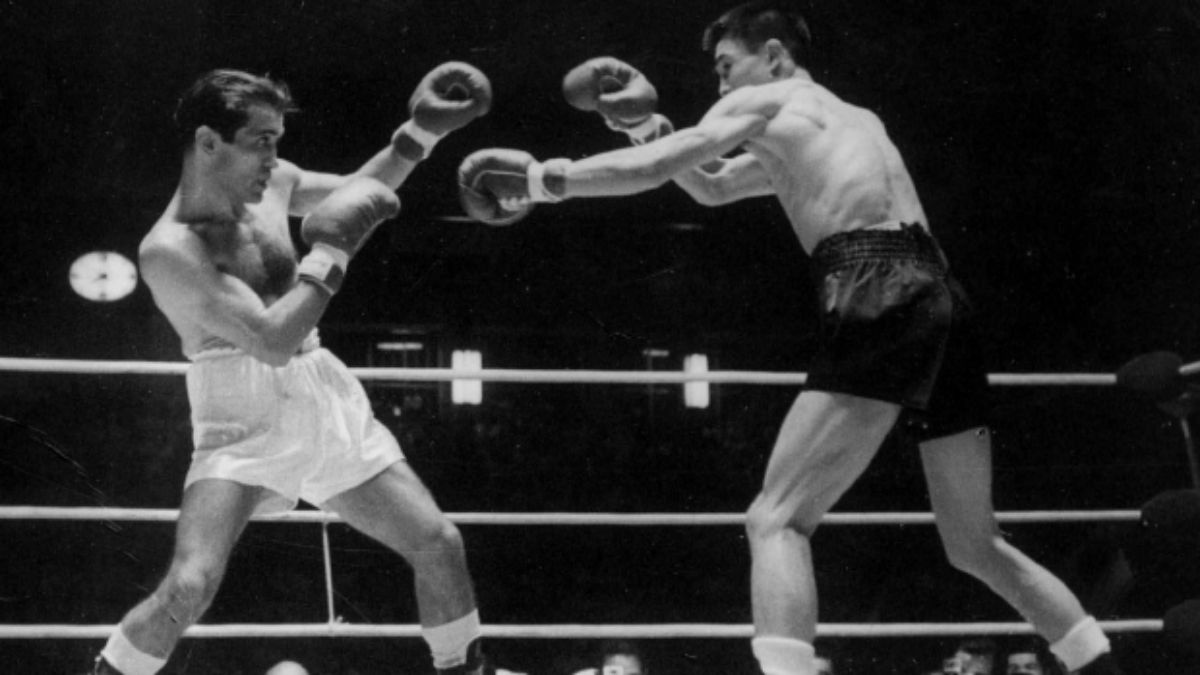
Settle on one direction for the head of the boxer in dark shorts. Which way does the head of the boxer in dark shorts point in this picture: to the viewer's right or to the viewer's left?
to the viewer's left

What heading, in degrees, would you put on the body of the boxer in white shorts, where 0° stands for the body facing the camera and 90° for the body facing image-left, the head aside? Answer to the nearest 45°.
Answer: approximately 315°

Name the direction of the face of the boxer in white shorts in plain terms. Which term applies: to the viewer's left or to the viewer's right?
to the viewer's right

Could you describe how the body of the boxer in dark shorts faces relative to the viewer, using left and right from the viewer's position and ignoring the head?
facing away from the viewer and to the left of the viewer

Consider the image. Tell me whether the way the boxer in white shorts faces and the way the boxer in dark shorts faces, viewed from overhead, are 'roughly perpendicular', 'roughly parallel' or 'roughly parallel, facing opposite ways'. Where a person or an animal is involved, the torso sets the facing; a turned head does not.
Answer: roughly parallel, facing opposite ways

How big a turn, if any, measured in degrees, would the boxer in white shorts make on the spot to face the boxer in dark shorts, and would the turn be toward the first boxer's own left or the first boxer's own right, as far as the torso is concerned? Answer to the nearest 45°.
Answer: approximately 45° to the first boxer's own left
